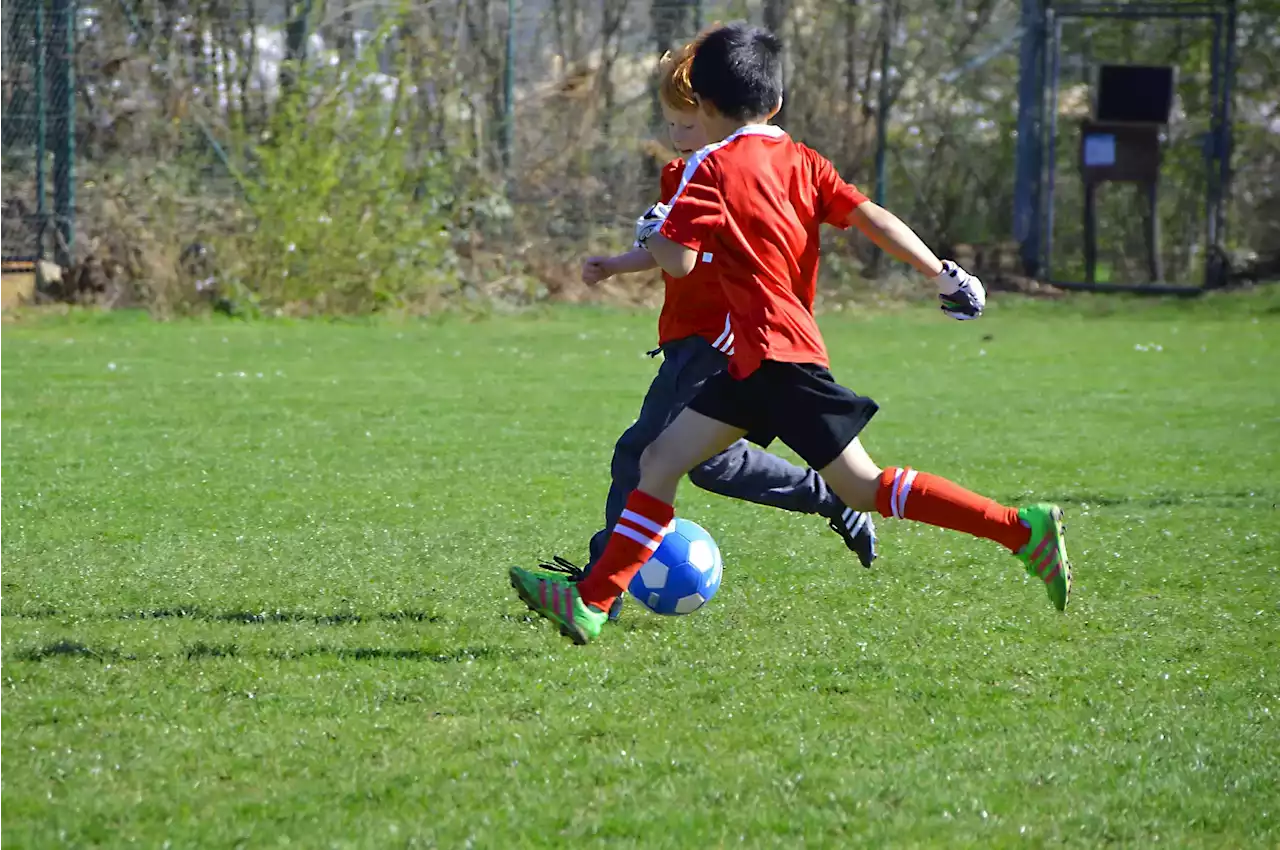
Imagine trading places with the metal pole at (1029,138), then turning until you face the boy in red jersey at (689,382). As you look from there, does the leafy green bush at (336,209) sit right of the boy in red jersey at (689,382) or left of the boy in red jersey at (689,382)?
right

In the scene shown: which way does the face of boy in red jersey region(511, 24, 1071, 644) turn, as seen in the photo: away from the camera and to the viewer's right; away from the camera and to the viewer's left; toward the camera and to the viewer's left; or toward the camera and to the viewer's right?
away from the camera and to the viewer's left

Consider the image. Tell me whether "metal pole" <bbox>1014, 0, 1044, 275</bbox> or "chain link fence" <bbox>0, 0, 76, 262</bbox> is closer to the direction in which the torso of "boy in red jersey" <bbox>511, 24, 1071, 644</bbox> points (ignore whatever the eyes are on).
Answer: the chain link fence

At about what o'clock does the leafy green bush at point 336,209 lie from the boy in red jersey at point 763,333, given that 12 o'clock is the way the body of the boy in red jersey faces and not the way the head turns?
The leafy green bush is roughly at 1 o'clock from the boy in red jersey.

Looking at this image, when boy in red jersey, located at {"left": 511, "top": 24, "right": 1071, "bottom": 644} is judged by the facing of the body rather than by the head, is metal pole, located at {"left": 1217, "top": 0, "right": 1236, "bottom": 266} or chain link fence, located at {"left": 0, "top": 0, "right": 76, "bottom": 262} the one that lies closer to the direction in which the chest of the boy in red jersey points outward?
the chain link fence

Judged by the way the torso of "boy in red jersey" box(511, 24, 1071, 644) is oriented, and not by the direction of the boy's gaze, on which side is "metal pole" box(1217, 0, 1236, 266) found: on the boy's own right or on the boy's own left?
on the boy's own right

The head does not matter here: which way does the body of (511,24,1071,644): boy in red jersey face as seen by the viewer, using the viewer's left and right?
facing away from the viewer and to the left of the viewer

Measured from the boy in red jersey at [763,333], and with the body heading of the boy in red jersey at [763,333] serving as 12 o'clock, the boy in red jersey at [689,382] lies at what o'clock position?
the boy in red jersey at [689,382] is roughly at 1 o'clock from the boy in red jersey at [763,333].

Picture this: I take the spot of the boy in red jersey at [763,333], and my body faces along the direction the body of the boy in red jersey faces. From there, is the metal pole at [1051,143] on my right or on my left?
on my right
